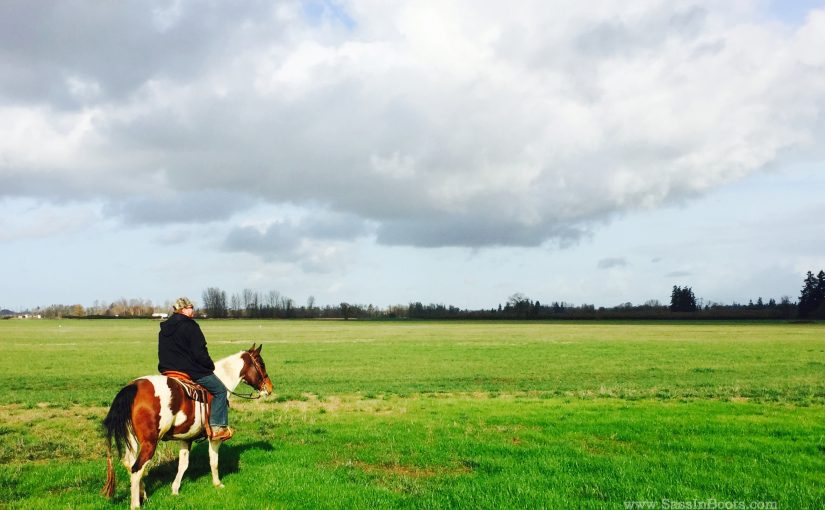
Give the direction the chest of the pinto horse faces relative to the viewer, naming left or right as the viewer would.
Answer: facing away from the viewer and to the right of the viewer

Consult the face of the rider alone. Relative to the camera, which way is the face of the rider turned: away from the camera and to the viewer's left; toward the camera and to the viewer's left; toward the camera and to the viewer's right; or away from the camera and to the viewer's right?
away from the camera and to the viewer's right

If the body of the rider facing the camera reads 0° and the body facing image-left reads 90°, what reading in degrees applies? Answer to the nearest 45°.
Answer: approximately 225°
